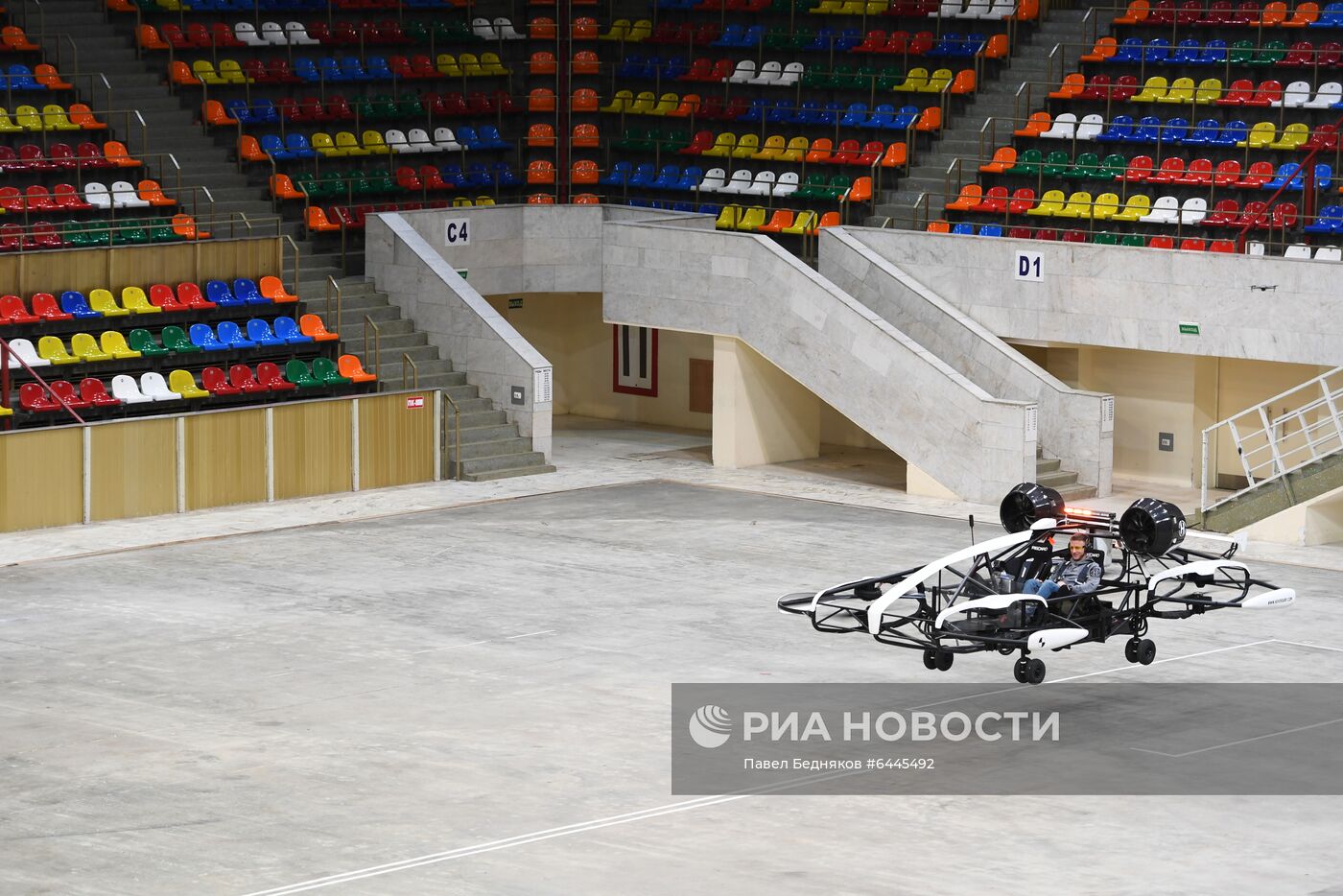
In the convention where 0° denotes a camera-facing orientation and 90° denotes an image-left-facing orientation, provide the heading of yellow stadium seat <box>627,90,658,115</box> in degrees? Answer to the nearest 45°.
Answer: approximately 45°

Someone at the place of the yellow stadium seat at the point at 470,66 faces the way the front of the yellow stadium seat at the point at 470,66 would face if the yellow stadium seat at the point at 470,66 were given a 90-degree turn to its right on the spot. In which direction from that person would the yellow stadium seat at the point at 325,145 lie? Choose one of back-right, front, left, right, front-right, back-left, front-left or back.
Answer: front

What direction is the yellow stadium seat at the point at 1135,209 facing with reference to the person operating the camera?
facing the viewer and to the left of the viewer

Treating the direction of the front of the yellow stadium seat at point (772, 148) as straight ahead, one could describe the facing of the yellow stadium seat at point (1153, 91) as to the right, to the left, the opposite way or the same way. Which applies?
the same way

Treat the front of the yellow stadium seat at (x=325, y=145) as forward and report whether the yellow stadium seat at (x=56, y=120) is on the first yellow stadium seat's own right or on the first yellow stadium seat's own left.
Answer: on the first yellow stadium seat's own right

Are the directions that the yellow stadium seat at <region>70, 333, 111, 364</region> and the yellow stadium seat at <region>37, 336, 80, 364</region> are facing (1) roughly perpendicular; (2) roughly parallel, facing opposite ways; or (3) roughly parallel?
roughly parallel

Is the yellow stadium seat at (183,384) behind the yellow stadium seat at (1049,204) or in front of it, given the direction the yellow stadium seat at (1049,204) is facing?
in front

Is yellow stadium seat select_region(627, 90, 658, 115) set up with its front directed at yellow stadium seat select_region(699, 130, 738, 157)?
no

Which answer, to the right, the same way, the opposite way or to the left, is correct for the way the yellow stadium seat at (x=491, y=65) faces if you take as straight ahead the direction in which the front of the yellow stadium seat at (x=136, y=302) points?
the same way

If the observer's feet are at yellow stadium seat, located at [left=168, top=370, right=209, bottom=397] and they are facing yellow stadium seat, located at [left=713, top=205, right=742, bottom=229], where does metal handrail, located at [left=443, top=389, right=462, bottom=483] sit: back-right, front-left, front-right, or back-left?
front-right

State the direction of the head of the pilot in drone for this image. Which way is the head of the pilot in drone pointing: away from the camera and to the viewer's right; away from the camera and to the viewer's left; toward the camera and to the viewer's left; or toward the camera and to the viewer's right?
toward the camera and to the viewer's left

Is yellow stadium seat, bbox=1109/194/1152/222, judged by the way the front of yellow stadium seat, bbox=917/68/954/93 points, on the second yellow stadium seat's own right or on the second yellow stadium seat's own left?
on the second yellow stadium seat's own left

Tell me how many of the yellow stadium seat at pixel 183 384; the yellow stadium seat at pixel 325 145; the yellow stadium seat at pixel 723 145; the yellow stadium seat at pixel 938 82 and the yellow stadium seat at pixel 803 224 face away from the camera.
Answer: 0

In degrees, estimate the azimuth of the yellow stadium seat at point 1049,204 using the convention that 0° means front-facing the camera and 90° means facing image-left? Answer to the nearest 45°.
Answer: approximately 45°
